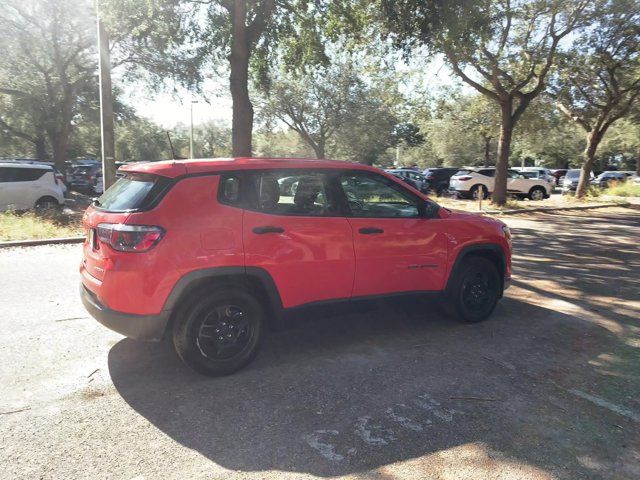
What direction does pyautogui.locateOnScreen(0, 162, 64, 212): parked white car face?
to the viewer's left

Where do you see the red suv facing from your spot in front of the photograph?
facing away from the viewer and to the right of the viewer

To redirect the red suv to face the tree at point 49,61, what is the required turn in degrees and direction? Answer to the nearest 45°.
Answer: approximately 90° to its left

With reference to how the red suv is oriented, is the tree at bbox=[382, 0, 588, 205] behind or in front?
in front

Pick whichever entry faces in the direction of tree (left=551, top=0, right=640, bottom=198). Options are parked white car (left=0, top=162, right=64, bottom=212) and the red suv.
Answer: the red suv

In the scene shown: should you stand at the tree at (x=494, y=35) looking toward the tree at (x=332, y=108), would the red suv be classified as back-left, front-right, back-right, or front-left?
back-left

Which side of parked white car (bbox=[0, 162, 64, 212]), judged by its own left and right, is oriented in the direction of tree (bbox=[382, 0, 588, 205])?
back

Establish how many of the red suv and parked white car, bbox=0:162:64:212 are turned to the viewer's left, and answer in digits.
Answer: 1

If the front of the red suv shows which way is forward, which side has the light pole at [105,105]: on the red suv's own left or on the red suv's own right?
on the red suv's own left

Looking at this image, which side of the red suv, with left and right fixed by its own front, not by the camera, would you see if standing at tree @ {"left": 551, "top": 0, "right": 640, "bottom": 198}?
front

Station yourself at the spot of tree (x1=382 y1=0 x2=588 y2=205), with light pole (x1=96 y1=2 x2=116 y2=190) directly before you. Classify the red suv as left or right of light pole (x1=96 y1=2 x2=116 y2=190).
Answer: left
